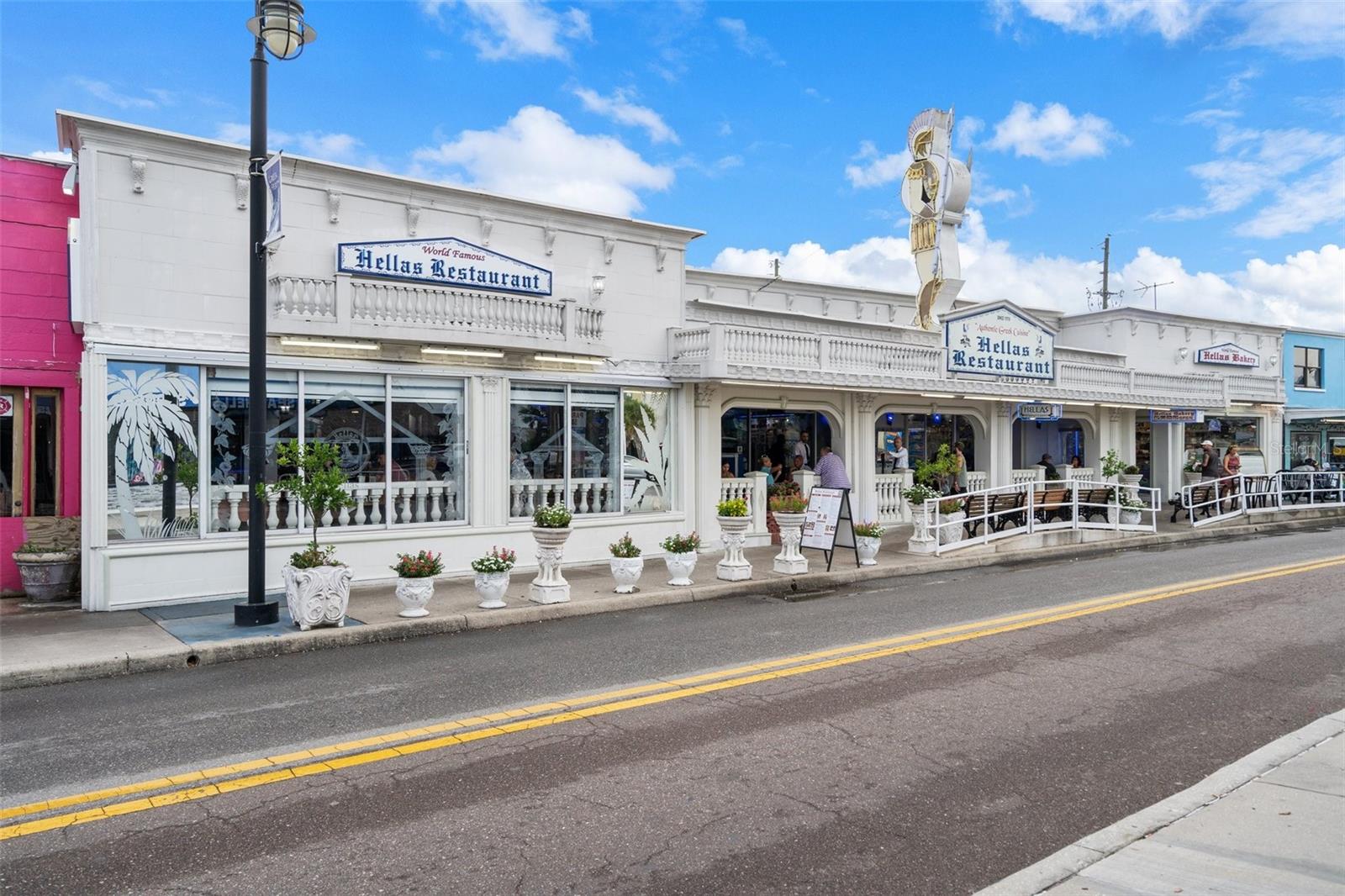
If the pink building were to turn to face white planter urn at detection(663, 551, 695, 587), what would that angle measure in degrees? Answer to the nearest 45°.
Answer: approximately 45° to its left

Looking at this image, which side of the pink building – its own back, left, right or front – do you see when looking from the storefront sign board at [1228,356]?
left

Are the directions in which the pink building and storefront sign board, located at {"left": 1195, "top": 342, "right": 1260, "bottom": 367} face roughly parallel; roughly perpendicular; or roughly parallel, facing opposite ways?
roughly parallel

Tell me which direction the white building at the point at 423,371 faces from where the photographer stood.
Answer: facing the viewer and to the right of the viewer

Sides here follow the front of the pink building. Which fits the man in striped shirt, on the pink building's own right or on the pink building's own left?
on the pink building's own left

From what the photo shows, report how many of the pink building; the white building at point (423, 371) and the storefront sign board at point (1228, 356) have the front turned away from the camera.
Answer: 0

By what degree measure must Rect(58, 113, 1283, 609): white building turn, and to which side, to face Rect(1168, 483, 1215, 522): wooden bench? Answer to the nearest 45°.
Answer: approximately 90° to its left

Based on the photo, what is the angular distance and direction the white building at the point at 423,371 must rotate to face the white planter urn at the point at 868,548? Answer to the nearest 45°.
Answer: approximately 45° to its left

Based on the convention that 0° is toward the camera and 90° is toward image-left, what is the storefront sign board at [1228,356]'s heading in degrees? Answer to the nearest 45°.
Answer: approximately 315°

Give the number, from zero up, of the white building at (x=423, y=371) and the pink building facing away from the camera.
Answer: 0

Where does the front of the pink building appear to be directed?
toward the camera

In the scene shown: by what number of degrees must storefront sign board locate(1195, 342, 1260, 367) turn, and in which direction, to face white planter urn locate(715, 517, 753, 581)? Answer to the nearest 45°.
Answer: approximately 45° to its right
